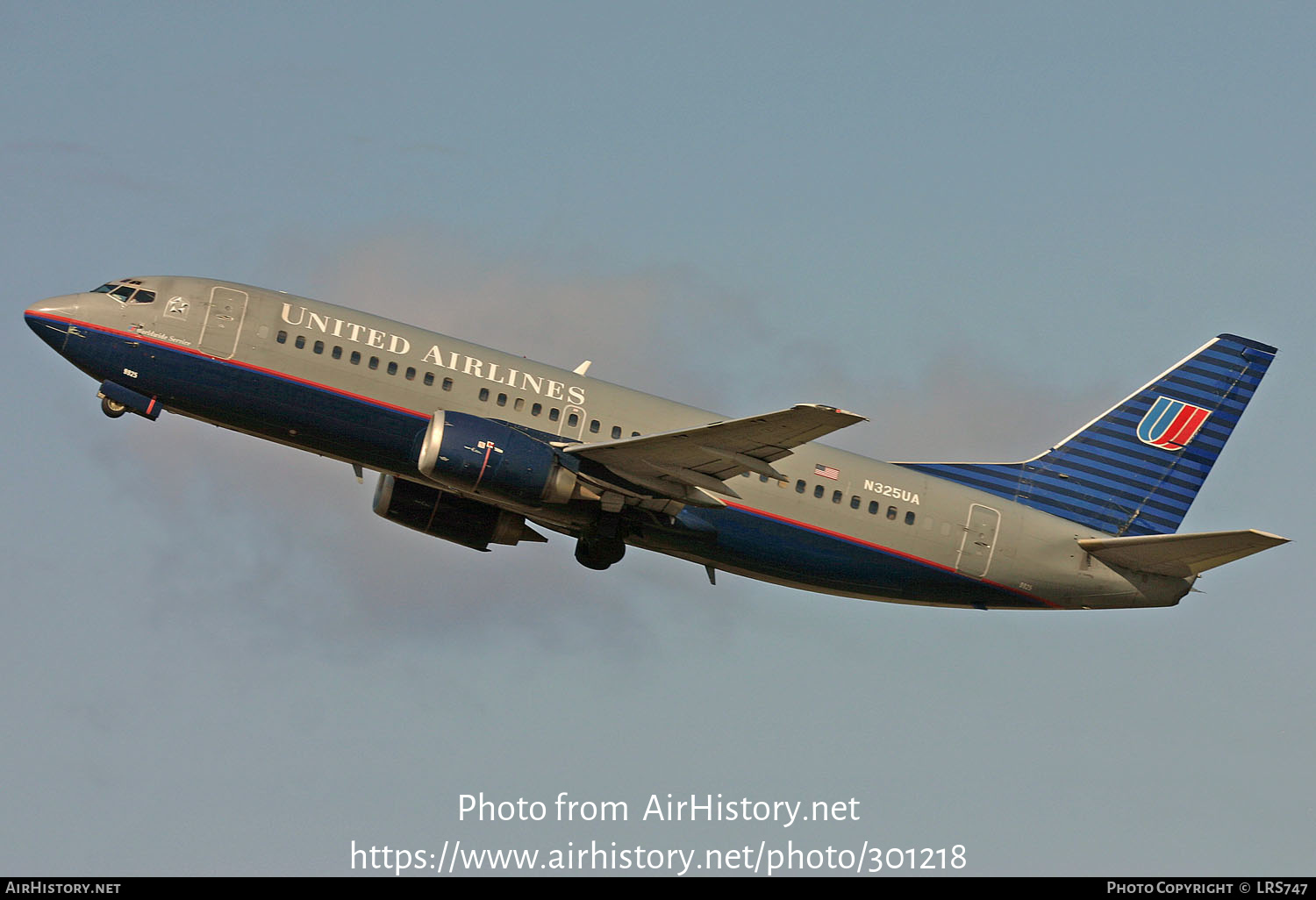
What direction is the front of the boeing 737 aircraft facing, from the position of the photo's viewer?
facing to the left of the viewer
